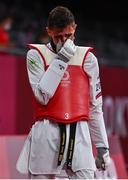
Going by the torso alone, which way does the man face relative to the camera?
toward the camera
